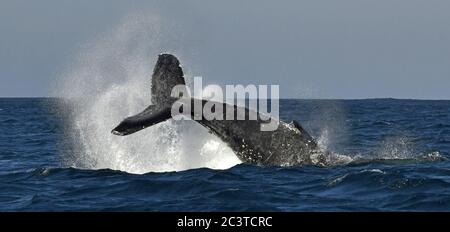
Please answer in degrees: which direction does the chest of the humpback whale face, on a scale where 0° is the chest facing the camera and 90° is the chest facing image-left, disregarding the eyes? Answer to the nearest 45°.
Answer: approximately 270°
